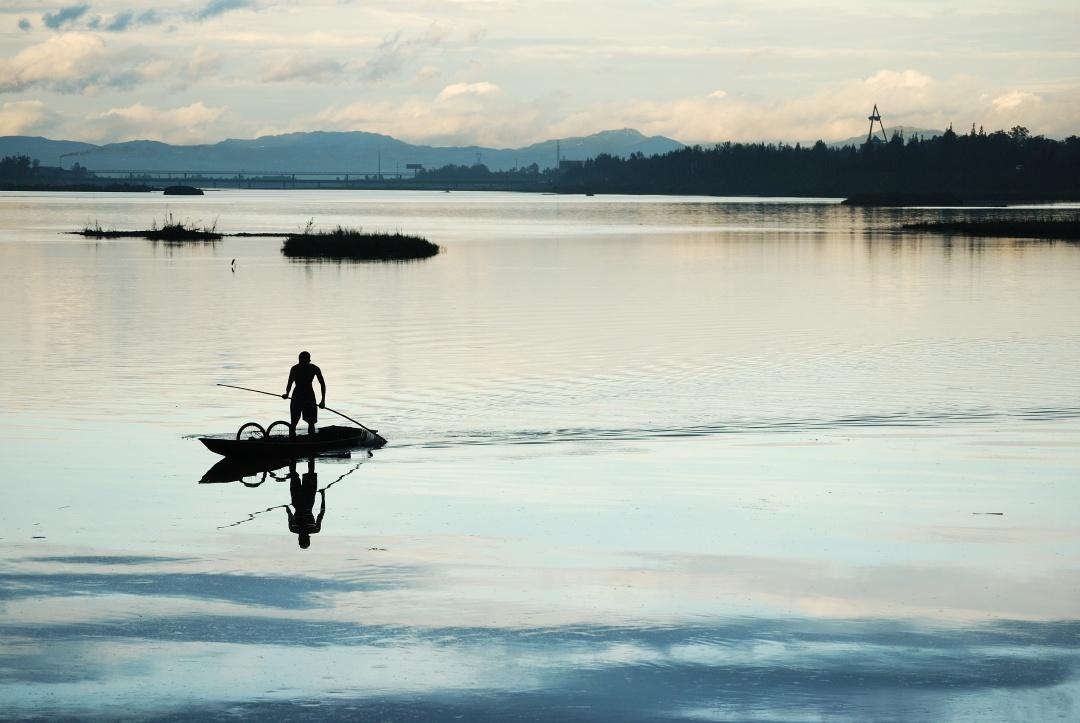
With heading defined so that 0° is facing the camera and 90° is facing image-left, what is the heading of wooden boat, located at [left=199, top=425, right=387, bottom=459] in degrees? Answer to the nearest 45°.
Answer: approximately 90°
